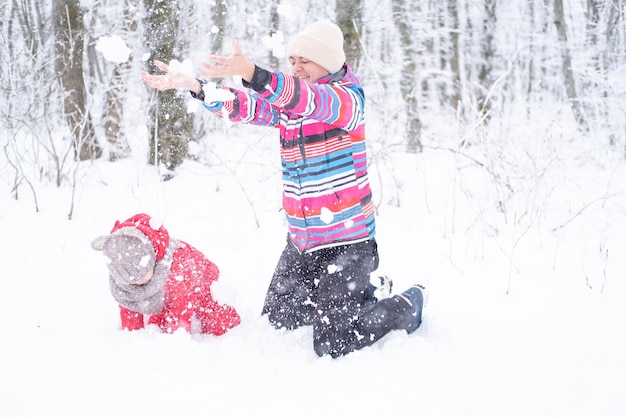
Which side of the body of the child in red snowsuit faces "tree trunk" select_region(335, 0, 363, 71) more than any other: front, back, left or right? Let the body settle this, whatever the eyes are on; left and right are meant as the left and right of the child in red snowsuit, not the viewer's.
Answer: back

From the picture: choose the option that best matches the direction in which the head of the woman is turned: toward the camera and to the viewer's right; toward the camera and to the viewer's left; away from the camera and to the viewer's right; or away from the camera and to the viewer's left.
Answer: toward the camera and to the viewer's left

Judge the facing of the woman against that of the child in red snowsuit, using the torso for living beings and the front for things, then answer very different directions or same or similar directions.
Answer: same or similar directions

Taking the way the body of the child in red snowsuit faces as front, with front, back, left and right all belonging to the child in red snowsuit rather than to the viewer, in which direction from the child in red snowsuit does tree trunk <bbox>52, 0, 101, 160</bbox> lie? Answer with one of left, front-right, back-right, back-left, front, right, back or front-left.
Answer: back-right

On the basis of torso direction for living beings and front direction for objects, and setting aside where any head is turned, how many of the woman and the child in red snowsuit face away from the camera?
0

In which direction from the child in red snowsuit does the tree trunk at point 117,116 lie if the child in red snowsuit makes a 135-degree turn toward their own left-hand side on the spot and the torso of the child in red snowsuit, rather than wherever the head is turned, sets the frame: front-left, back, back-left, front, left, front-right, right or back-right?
left

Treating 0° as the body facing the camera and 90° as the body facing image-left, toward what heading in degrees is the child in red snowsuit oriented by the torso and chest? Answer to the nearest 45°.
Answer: approximately 45°
